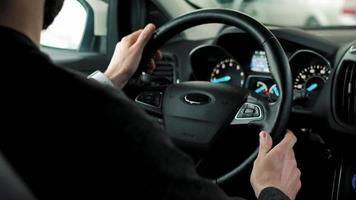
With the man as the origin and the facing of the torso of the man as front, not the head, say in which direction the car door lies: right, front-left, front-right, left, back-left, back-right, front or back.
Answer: front-left

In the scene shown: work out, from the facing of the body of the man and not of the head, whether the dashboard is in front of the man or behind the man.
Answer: in front

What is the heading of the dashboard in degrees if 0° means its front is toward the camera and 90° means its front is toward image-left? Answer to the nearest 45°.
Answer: approximately 45°

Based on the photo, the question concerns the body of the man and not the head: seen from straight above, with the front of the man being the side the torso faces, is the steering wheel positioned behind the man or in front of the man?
in front

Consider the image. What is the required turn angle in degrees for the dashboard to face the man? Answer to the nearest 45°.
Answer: approximately 45° to its left

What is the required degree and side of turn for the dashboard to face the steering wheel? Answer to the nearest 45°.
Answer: approximately 45° to its left

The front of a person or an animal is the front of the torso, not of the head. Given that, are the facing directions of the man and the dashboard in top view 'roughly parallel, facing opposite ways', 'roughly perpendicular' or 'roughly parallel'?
roughly parallel, facing opposite ways

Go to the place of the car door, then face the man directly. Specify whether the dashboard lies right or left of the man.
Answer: left

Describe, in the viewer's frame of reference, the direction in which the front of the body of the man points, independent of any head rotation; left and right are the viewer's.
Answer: facing away from the viewer and to the right of the viewer

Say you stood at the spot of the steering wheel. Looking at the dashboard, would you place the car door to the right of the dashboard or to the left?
left
